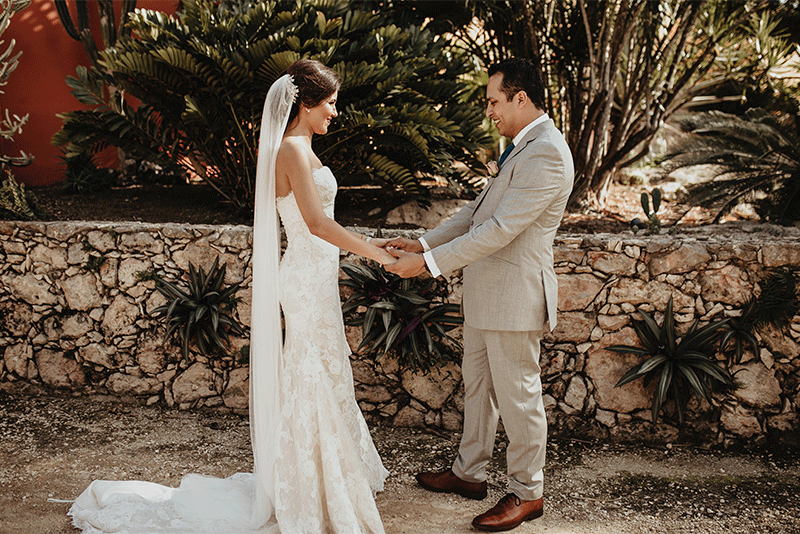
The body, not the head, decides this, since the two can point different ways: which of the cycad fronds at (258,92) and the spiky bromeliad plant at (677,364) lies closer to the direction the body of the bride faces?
the spiky bromeliad plant

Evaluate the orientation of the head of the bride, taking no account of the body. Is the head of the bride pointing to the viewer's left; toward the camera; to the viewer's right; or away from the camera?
to the viewer's right

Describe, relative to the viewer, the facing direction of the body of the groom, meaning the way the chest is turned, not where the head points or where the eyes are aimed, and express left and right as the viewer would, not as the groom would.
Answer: facing to the left of the viewer

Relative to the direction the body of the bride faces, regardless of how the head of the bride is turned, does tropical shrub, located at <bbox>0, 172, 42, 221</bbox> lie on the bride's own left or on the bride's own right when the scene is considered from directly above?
on the bride's own left

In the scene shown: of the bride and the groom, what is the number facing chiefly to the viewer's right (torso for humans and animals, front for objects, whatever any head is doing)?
1

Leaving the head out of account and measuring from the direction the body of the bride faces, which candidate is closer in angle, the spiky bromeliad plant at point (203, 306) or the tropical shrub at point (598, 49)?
the tropical shrub

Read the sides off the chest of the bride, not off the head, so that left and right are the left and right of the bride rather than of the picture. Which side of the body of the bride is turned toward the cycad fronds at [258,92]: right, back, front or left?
left

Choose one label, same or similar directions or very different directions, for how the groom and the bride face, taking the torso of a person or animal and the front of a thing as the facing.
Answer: very different directions

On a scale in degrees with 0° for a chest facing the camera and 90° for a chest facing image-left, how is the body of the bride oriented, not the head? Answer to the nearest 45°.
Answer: approximately 270°
